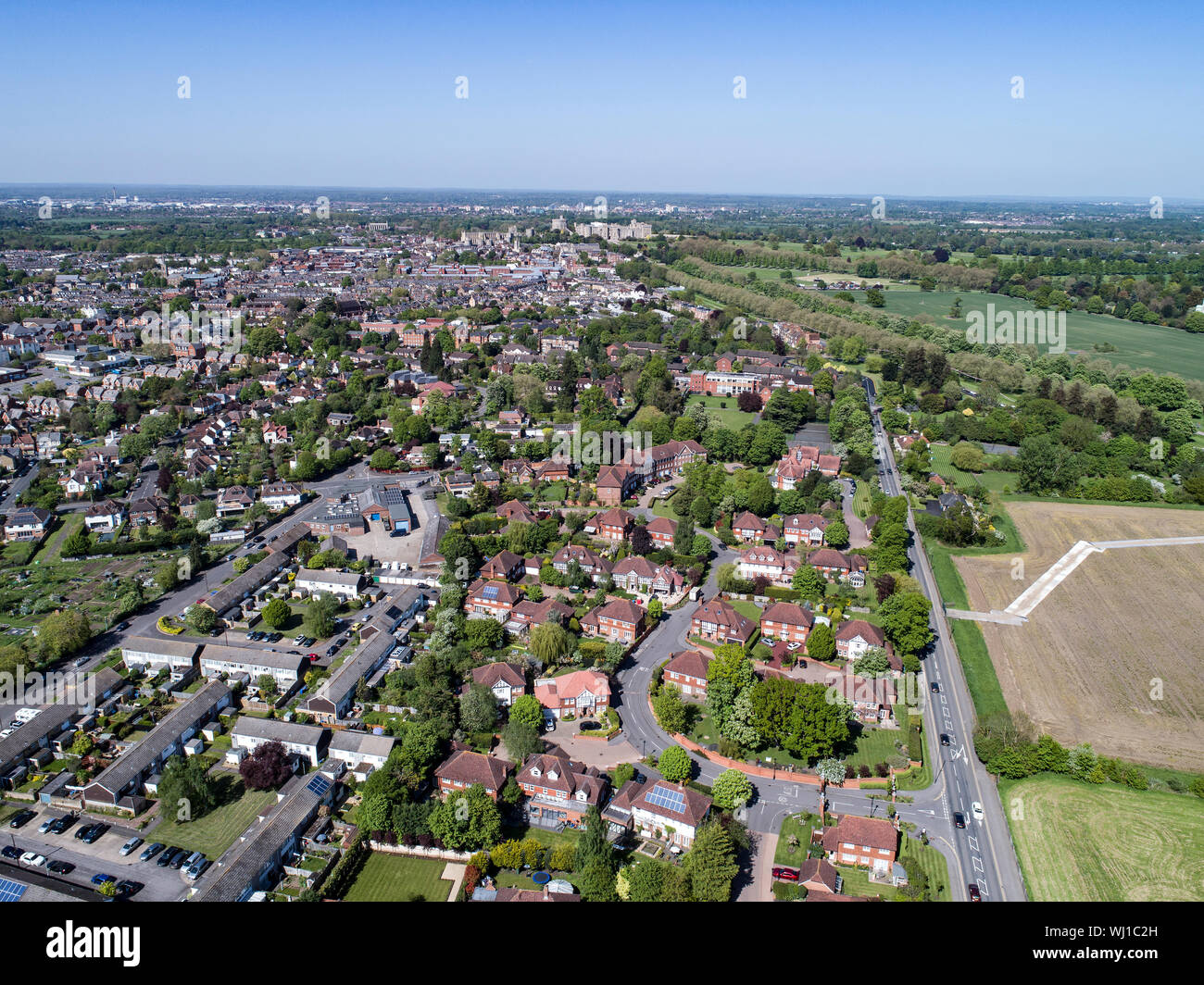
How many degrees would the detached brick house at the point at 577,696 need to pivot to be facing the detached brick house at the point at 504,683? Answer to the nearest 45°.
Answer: approximately 90° to its right

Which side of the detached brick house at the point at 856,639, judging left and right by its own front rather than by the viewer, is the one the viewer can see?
front

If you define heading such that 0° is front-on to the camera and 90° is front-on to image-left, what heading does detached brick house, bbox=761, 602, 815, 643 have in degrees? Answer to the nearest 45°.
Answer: approximately 0°

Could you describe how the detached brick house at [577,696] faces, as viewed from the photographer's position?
facing the viewer

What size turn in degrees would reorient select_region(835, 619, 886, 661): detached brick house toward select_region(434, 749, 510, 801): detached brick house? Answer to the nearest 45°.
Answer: approximately 45° to its right

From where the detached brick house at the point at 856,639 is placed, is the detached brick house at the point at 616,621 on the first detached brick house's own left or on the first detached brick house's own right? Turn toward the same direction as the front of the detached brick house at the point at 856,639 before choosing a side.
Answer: on the first detached brick house's own right
